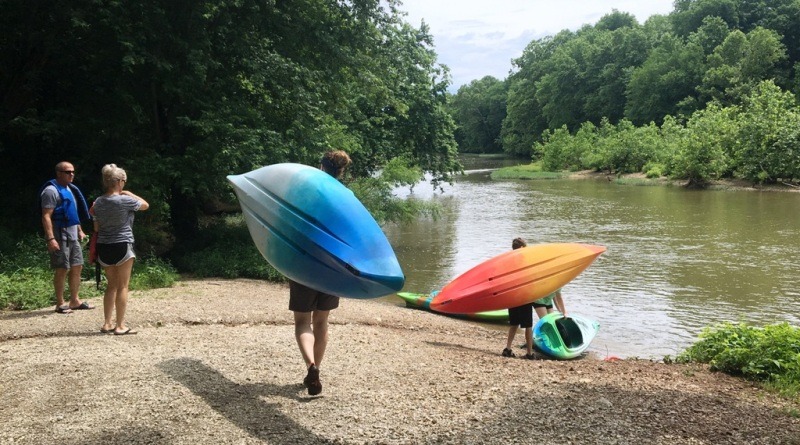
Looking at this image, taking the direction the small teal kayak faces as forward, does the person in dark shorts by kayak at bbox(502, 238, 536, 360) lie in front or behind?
behind

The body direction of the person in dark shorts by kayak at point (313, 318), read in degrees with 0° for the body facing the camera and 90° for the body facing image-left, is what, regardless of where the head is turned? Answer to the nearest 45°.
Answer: approximately 180°

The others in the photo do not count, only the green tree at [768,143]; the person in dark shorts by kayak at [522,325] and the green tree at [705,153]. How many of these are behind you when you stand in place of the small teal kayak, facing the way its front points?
1

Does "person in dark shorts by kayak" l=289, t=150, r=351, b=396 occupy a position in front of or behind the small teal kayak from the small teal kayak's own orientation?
behind

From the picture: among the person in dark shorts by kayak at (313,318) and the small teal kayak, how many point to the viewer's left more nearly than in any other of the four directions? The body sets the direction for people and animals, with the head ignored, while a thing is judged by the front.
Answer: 0

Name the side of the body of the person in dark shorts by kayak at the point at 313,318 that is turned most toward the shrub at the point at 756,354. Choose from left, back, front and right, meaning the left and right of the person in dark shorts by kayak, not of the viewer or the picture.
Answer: right

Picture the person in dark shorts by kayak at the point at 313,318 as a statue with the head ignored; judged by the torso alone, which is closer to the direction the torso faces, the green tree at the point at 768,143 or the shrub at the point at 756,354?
the green tree

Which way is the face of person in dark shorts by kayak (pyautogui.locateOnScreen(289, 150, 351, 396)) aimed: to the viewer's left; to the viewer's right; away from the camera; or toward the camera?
away from the camera

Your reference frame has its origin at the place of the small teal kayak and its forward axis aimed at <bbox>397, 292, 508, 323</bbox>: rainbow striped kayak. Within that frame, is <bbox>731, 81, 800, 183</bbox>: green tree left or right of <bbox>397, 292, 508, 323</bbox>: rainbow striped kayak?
right

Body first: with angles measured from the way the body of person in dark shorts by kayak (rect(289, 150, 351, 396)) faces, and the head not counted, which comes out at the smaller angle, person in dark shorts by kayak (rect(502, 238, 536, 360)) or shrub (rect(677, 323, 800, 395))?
the person in dark shorts by kayak (rect(502, 238, 536, 360))

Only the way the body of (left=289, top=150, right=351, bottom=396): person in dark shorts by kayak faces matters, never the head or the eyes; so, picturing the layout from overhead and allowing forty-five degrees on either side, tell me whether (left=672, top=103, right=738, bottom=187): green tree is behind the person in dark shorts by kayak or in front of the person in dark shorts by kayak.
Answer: in front

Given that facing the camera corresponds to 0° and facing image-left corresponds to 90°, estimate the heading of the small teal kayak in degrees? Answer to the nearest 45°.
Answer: approximately 225°
